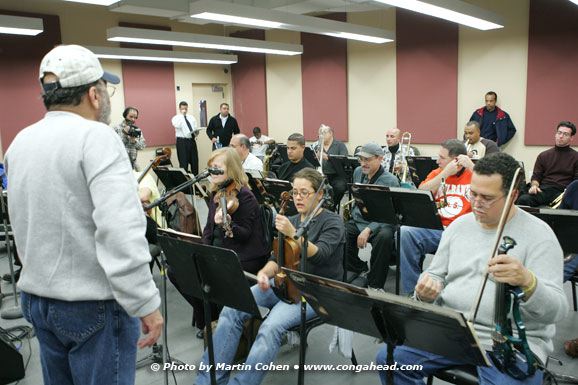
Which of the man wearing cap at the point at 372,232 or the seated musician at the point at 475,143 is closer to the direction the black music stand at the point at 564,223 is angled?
the seated musician

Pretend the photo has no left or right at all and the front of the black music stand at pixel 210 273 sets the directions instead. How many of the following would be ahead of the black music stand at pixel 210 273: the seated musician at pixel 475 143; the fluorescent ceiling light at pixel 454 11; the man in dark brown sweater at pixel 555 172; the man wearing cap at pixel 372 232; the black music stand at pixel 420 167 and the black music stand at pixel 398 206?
6

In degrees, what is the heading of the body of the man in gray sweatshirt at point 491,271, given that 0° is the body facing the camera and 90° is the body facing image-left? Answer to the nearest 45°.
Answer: approximately 45°

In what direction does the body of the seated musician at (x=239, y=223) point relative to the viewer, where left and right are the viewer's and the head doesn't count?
facing to the left of the viewer

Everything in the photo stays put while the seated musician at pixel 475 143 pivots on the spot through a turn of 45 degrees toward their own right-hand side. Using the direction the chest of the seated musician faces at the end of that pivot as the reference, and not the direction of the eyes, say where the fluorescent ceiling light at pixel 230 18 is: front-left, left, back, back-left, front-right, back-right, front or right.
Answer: front

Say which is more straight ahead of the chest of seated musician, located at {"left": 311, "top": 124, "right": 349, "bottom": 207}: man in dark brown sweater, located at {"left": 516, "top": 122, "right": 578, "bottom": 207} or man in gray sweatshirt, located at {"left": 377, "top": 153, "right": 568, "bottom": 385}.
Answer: the man in gray sweatshirt

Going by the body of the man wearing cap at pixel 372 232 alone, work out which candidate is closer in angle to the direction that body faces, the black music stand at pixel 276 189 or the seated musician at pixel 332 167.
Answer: the black music stand

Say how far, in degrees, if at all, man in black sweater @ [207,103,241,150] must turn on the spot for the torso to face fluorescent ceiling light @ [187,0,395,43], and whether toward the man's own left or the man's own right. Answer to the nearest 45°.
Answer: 0° — they already face it

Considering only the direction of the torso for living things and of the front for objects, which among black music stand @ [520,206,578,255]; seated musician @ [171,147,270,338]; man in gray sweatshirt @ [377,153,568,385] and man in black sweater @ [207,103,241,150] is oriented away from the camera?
the black music stand

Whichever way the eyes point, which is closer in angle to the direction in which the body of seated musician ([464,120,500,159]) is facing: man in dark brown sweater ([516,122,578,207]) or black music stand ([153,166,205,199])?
the black music stand

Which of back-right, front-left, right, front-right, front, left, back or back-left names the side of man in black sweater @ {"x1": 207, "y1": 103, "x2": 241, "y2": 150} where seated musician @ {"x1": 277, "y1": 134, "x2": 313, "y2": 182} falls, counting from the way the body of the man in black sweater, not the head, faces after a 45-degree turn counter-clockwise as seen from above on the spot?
front-right

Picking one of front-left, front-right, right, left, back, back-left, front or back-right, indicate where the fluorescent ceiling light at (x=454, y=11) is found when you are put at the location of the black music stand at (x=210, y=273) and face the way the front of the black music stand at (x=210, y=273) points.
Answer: front

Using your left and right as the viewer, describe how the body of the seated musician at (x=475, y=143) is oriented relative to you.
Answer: facing the viewer and to the left of the viewer
